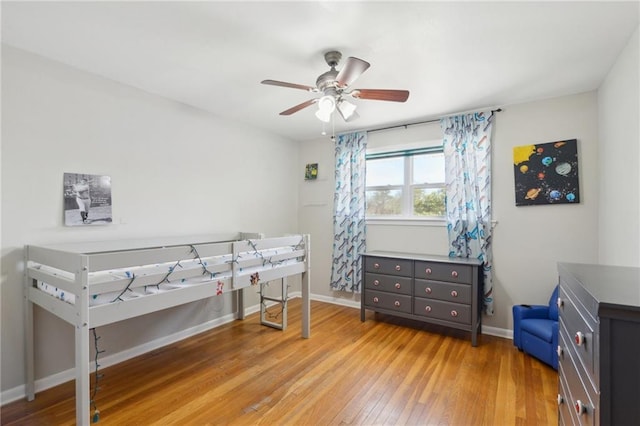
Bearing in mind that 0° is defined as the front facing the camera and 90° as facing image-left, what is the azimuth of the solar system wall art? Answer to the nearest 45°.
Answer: approximately 0°

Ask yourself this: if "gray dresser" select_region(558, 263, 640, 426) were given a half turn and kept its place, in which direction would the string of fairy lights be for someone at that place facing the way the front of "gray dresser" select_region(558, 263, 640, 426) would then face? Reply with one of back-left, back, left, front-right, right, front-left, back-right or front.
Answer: back

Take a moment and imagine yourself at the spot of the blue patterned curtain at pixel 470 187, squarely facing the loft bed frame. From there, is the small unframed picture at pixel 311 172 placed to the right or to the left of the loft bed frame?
right

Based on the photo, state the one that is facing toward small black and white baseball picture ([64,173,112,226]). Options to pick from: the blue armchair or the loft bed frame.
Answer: the blue armchair

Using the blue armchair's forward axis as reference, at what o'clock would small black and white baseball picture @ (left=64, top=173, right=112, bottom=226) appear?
The small black and white baseball picture is roughly at 12 o'clock from the blue armchair.

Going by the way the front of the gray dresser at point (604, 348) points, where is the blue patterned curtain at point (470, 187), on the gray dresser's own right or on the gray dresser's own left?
on the gray dresser's own right

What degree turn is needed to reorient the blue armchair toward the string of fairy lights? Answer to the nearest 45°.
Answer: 0° — it already faces it

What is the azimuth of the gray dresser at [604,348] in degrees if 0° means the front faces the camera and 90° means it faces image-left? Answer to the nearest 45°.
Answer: approximately 90°

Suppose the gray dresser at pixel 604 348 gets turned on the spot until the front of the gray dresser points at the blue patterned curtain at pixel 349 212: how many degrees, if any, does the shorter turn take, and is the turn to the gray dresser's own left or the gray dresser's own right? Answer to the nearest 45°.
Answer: approximately 45° to the gray dresser's own right

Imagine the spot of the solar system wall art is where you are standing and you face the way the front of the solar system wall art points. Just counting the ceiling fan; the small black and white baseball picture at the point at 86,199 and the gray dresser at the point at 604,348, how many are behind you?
0
